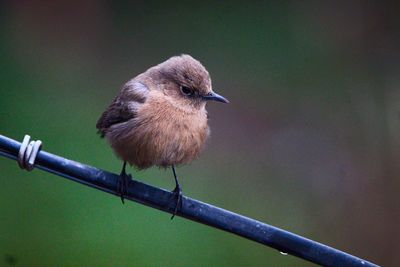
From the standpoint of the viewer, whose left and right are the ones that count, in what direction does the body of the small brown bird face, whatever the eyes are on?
facing the viewer and to the right of the viewer

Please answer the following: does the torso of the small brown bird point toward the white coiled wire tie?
no
